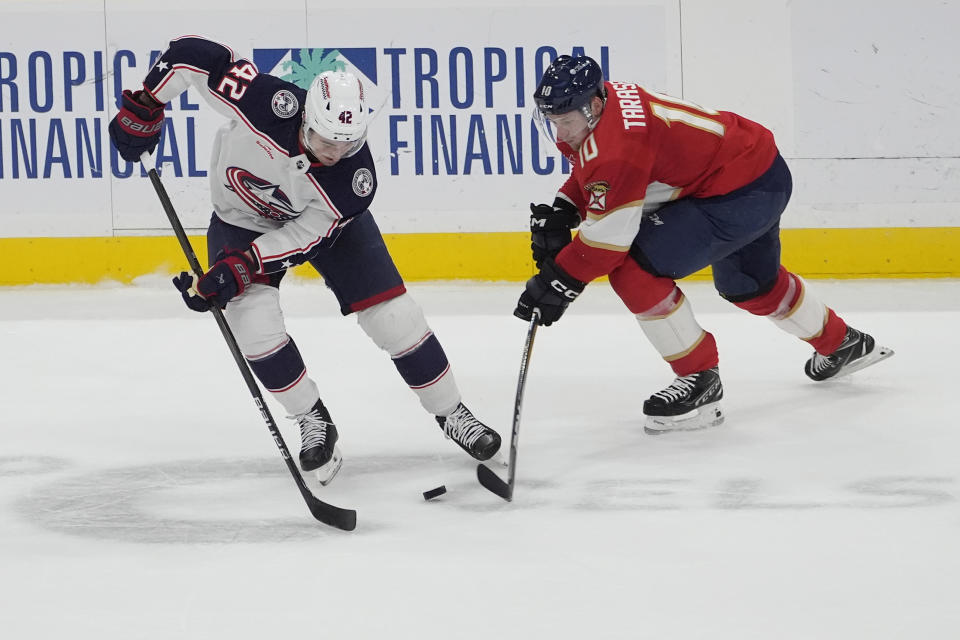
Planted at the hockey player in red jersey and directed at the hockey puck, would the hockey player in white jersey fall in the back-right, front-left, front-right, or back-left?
front-right

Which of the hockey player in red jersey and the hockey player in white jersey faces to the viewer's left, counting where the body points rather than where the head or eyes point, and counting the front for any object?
the hockey player in red jersey

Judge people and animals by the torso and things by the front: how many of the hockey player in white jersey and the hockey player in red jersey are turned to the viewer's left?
1

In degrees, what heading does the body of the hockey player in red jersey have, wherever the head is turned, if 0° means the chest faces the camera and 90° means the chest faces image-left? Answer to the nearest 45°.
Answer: approximately 90°

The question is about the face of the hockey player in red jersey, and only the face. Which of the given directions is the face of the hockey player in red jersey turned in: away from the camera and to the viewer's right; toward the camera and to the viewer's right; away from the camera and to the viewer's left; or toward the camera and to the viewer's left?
toward the camera and to the viewer's left

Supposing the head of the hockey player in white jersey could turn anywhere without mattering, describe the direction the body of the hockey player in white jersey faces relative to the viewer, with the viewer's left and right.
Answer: facing the viewer
